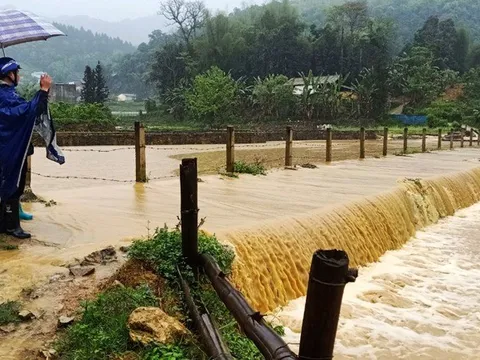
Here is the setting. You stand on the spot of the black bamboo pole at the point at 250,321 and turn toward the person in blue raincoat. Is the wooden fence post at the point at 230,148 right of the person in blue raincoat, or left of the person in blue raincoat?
right

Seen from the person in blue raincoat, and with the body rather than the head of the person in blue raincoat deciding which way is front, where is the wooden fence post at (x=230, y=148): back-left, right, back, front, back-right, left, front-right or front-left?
front-left

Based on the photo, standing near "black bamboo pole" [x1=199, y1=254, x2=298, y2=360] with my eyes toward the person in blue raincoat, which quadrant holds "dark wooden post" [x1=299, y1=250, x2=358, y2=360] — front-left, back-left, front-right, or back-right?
back-left

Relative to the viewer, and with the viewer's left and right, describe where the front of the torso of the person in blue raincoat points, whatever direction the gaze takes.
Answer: facing to the right of the viewer

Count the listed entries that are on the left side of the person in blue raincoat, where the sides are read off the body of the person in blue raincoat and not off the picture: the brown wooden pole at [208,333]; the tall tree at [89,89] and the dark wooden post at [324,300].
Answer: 1

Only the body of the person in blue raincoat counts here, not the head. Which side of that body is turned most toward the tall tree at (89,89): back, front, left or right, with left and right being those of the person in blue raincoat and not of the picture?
left

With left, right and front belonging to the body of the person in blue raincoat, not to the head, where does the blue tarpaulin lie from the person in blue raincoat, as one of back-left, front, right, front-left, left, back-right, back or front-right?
front-left

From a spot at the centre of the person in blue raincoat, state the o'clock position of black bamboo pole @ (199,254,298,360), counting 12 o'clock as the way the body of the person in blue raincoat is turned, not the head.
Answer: The black bamboo pole is roughly at 2 o'clock from the person in blue raincoat.

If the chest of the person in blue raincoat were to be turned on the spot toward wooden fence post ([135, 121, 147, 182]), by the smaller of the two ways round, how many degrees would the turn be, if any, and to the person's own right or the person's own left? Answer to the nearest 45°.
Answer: approximately 45° to the person's own left

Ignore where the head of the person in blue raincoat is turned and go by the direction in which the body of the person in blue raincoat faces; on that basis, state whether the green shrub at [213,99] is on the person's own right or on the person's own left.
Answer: on the person's own left

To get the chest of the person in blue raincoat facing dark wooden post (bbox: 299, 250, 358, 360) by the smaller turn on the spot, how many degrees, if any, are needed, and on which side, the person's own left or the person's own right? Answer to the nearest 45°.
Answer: approximately 90° to the person's own right

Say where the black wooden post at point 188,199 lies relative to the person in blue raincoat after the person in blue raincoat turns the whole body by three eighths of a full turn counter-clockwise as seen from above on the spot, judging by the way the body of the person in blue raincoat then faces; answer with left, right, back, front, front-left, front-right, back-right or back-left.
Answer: back

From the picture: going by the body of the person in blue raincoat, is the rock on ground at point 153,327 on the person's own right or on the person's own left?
on the person's own right

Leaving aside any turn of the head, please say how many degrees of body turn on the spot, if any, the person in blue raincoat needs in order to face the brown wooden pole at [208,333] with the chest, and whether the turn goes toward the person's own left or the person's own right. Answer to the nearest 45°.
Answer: approximately 45° to the person's own right
